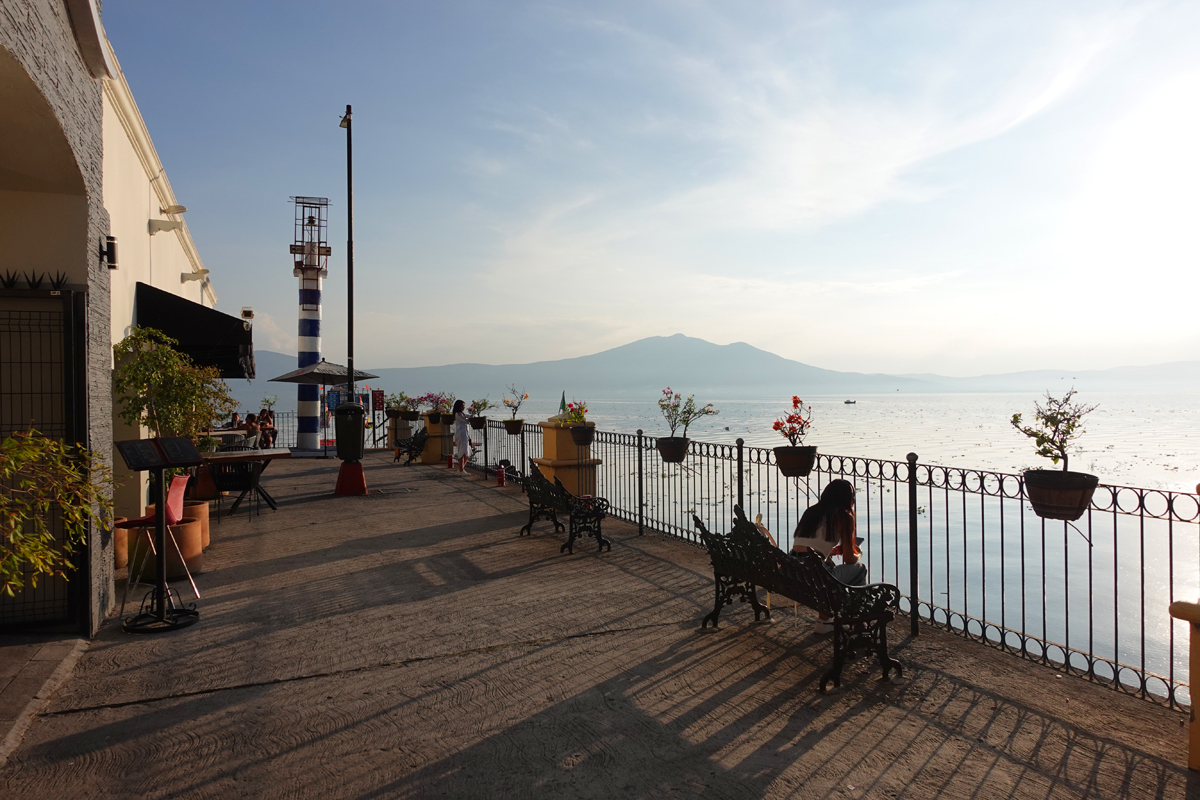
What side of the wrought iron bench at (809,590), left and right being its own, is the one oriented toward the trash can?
left

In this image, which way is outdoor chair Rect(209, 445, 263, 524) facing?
away from the camera

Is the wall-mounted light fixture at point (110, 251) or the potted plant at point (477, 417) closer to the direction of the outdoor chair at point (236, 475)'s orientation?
the potted plant

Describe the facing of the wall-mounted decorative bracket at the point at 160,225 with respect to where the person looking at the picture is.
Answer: facing to the right of the viewer

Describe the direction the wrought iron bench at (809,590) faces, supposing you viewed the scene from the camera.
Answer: facing away from the viewer and to the right of the viewer

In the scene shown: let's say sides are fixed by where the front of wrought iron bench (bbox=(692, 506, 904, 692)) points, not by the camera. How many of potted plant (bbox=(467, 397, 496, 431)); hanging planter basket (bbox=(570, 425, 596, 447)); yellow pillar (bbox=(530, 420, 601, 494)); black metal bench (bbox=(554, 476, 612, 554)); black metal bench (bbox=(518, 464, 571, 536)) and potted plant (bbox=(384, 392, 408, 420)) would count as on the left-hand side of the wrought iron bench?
6

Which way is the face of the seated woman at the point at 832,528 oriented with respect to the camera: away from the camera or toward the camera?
away from the camera

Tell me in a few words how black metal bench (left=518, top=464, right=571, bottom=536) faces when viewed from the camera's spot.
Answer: facing away from the viewer and to the right of the viewer

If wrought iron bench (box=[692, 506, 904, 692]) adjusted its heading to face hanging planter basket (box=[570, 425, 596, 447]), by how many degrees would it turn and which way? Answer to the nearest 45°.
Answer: approximately 90° to its left
